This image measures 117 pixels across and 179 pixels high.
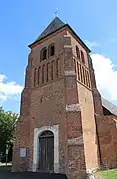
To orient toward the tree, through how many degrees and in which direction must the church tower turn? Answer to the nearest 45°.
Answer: approximately 90° to its right

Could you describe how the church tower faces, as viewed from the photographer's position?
facing the viewer and to the left of the viewer
